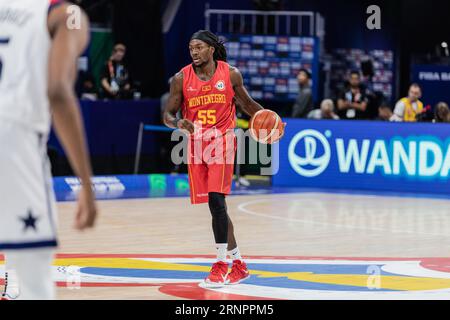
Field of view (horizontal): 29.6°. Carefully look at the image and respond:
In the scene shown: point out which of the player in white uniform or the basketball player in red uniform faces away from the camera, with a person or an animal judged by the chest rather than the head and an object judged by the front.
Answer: the player in white uniform

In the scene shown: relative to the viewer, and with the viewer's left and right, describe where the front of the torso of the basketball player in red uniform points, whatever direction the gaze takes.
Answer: facing the viewer

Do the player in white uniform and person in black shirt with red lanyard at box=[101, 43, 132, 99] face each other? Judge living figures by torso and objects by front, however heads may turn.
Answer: yes

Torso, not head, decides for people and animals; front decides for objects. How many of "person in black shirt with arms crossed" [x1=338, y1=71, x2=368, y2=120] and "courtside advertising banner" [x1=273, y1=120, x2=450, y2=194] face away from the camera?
0

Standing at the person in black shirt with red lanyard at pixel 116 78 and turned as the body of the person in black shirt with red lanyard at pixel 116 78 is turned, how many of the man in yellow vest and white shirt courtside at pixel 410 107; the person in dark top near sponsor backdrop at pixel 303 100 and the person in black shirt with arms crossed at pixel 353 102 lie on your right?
0

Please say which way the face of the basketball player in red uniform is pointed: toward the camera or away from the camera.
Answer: toward the camera

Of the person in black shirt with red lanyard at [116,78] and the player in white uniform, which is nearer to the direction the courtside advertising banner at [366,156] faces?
the player in white uniform

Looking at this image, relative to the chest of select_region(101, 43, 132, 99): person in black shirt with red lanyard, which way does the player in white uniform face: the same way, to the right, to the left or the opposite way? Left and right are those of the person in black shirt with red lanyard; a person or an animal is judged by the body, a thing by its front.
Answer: the opposite way

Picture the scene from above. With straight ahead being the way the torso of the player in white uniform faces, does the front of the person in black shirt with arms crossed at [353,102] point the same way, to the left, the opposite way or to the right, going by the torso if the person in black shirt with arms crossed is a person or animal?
the opposite way

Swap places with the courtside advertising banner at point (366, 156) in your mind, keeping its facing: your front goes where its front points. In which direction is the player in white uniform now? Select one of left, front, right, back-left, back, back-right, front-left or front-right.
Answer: front

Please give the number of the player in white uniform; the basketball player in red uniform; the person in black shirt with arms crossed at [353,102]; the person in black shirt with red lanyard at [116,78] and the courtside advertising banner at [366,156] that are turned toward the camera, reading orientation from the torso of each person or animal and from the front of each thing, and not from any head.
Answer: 4

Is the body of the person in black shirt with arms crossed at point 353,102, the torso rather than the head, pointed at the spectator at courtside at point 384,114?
no

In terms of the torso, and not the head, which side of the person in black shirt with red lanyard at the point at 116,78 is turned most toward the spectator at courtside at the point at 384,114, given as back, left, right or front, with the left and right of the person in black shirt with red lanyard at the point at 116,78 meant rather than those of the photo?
left

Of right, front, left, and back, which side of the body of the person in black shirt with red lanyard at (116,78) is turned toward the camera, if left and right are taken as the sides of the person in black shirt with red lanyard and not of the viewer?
front

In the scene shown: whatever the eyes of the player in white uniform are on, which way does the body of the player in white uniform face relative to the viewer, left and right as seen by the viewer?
facing away from the viewer

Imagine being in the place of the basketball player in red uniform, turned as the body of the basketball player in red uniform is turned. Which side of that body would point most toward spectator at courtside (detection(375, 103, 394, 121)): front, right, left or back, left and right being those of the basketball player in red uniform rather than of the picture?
back

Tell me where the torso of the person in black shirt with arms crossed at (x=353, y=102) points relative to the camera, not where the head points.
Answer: toward the camera

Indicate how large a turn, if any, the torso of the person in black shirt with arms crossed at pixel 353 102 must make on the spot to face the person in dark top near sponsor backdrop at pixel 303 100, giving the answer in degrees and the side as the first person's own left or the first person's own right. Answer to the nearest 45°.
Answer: approximately 90° to the first person's own right

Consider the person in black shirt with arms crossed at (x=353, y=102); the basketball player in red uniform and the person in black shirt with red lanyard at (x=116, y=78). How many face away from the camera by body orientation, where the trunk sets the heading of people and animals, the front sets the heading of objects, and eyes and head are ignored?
0

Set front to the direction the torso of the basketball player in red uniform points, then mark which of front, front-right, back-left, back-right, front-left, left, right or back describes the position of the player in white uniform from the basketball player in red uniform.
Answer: front

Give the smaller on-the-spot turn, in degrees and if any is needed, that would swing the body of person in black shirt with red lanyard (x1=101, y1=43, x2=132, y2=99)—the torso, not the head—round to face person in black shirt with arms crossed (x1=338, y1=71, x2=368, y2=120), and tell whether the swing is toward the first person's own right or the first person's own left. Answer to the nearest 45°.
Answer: approximately 90° to the first person's own left
